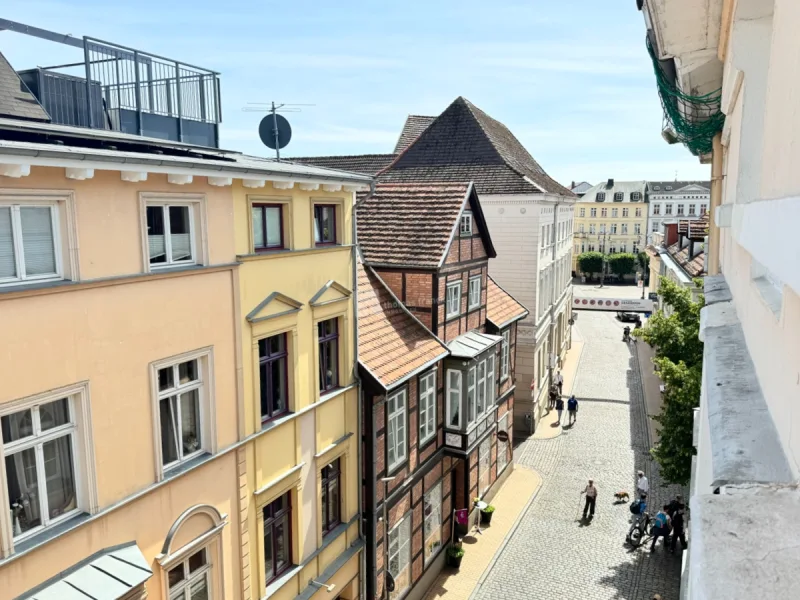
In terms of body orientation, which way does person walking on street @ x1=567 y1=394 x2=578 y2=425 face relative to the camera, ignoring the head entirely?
away from the camera

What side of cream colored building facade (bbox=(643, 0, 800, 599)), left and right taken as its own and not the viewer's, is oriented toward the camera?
left

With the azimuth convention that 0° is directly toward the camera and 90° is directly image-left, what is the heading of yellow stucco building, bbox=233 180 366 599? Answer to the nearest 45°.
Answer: approximately 315°

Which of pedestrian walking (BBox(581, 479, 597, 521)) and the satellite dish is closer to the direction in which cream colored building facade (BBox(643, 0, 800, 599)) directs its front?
the satellite dish

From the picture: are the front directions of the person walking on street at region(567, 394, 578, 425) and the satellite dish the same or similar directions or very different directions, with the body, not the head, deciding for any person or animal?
very different directions

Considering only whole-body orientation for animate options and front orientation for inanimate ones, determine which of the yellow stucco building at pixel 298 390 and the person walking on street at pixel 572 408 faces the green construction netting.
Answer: the yellow stucco building

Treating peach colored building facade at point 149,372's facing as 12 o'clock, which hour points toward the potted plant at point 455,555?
The potted plant is roughly at 9 o'clock from the peach colored building facade.

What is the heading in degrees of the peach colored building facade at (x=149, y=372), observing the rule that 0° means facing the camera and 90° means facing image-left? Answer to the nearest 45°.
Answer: approximately 315°

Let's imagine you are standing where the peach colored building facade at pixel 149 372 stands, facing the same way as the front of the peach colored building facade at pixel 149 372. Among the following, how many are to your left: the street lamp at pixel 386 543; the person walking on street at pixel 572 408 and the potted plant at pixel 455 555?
3

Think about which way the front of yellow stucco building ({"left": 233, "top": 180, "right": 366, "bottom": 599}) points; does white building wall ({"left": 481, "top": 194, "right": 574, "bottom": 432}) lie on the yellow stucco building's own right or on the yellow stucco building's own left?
on the yellow stucco building's own left
